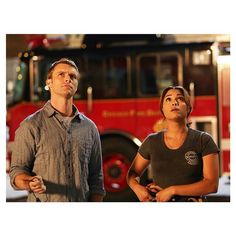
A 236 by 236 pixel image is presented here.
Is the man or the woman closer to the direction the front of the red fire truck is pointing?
the man

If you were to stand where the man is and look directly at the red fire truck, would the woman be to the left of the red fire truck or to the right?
right

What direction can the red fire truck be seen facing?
to the viewer's left

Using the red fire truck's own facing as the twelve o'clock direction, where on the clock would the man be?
The man is roughly at 10 o'clock from the red fire truck.

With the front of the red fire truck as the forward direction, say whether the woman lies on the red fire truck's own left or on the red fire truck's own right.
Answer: on the red fire truck's own left
